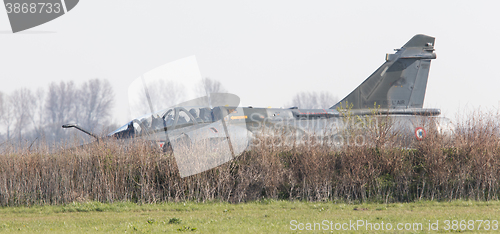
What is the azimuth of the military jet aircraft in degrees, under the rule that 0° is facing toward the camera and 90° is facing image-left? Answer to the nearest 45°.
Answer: approximately 90°
